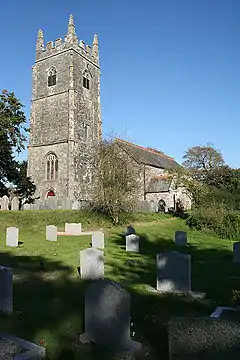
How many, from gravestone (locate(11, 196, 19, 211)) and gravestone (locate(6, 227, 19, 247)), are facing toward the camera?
2

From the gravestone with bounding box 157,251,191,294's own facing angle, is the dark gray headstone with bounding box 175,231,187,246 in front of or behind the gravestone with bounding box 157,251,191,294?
behind

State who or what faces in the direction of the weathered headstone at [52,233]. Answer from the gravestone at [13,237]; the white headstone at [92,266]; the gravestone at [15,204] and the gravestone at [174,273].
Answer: the gravestone at [15,204]

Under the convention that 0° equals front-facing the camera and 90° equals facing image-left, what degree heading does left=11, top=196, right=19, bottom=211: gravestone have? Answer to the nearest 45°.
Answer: approximately 0°

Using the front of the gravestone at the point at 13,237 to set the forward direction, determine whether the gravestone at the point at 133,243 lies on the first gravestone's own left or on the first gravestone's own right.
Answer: on the first gravestone's own left

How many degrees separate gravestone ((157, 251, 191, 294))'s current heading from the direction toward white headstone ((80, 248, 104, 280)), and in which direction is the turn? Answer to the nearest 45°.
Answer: approximately 90° to its right

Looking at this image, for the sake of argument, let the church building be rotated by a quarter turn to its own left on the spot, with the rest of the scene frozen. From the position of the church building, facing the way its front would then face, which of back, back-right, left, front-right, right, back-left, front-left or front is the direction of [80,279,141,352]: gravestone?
front-right

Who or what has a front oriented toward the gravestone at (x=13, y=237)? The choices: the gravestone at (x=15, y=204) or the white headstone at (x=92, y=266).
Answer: the gravestone at (x=15, y=204)

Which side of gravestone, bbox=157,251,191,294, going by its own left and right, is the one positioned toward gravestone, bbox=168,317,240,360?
front

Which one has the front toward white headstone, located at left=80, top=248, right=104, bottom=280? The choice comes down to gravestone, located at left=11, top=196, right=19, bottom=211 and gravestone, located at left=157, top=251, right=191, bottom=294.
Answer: gravestone, located at left=11, top=196, right=19, bottom=211

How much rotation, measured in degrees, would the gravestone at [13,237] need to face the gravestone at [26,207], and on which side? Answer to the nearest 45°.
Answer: approximately 180°

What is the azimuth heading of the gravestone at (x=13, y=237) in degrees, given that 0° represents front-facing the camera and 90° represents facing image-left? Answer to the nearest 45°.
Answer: approximately 0°

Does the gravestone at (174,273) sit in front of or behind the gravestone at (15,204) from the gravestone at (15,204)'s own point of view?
in front
